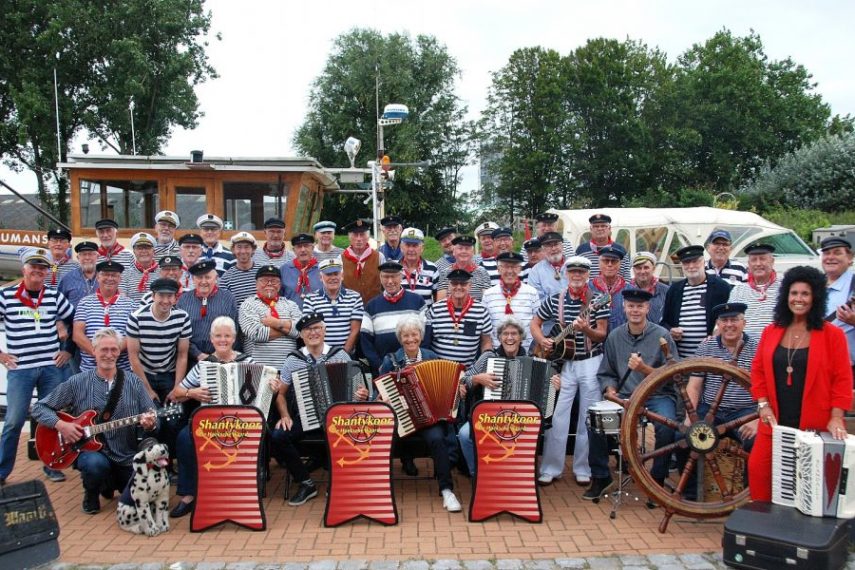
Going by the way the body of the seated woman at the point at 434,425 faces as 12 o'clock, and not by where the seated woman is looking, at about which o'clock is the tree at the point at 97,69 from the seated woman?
The tree is roughly at 5 o'clock from the seated woman.

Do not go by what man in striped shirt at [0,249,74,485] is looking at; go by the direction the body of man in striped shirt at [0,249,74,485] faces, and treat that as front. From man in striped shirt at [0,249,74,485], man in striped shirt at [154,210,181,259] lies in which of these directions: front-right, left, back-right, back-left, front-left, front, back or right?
back-left

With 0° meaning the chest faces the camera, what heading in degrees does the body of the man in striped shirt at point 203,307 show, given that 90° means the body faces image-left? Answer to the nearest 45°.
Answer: approximately 0°

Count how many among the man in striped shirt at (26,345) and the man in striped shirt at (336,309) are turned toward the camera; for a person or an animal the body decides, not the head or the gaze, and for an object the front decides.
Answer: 2

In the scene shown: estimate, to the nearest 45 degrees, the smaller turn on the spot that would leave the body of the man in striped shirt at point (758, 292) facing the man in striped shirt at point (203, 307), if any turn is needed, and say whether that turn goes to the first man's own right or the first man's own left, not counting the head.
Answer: approximately 45° to the first man's own right

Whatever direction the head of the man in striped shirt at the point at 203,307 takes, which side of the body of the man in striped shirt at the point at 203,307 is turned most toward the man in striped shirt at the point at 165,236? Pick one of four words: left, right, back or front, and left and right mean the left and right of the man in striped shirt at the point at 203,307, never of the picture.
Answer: back

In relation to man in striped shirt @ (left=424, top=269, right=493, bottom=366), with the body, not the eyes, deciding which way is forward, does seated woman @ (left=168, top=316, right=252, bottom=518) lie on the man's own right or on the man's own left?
on the man's own right
